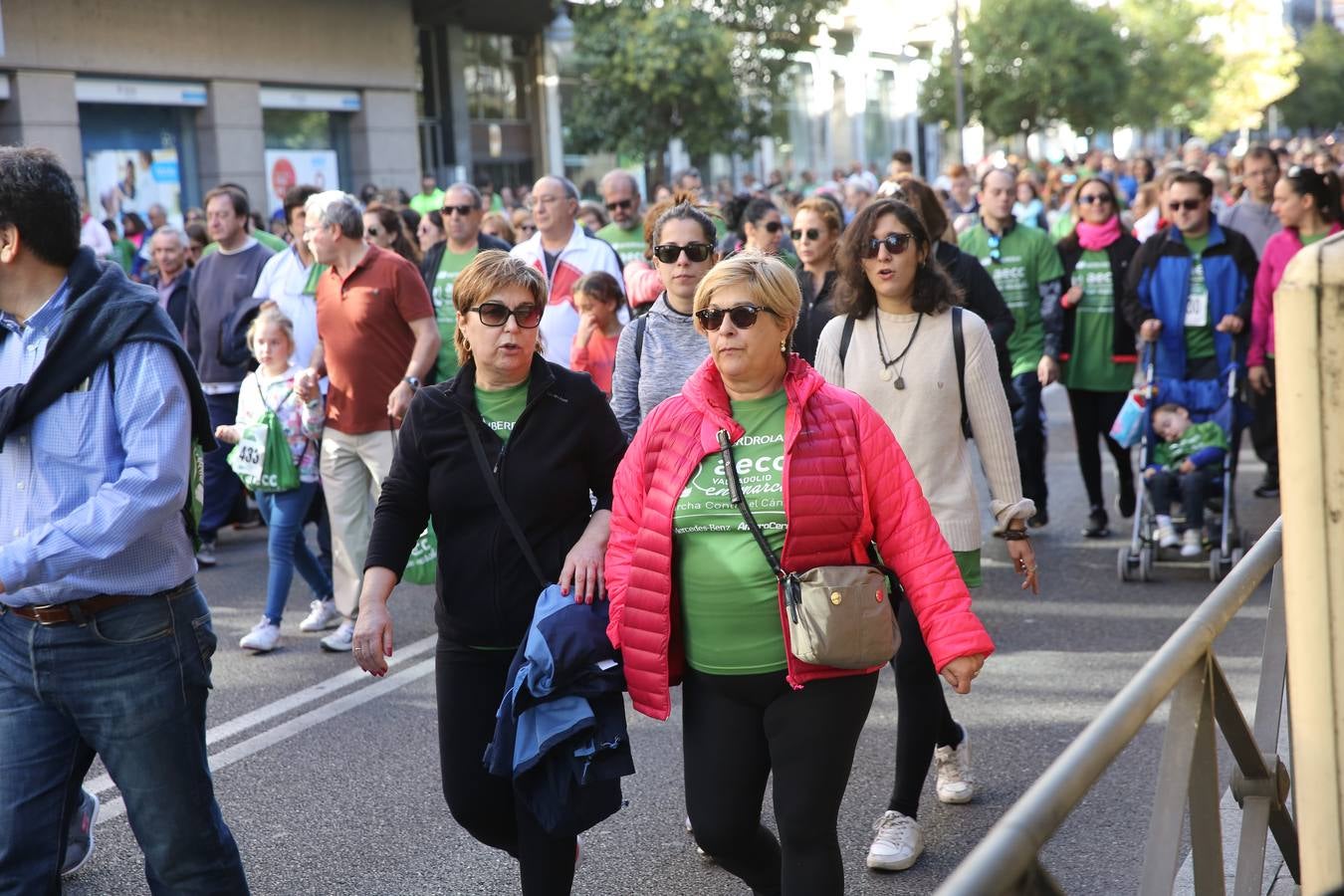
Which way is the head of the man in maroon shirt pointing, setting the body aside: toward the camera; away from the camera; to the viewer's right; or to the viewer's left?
to the viewer's left

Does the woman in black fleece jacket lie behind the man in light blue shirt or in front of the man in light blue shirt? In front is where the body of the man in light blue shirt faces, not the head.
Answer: behind

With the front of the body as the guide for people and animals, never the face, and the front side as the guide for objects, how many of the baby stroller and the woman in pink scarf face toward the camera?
2

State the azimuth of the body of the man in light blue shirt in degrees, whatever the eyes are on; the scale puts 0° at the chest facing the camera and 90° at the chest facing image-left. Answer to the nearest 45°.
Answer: approximately 45°

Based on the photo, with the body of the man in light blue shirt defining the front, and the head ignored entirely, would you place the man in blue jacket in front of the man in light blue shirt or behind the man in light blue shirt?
behind

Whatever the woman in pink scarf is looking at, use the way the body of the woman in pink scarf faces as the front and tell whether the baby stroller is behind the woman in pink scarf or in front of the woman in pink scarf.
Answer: in front

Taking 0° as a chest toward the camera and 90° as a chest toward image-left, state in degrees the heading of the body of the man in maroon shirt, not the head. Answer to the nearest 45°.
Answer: approximately 45°

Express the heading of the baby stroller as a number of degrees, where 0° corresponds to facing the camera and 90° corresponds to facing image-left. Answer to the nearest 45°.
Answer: approximately 0°
